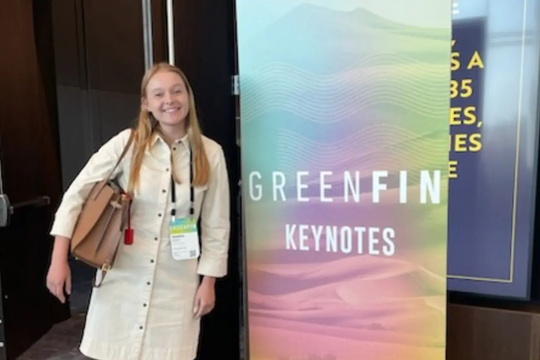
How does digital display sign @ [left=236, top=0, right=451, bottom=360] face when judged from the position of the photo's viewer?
facing the viewer

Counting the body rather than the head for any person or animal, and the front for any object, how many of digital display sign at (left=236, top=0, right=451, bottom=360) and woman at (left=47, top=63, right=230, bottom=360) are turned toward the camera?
2

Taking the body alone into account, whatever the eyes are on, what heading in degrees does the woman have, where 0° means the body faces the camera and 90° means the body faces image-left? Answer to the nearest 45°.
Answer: approximately 0°

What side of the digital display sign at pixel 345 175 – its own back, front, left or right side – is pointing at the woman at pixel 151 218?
right

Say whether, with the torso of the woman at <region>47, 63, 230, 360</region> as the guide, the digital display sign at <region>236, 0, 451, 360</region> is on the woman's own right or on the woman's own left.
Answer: on the woman's own left

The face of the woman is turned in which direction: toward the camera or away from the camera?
toward the camera

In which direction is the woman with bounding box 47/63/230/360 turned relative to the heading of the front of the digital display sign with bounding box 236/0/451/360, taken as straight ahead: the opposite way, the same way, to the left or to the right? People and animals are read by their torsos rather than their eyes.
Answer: the same way
